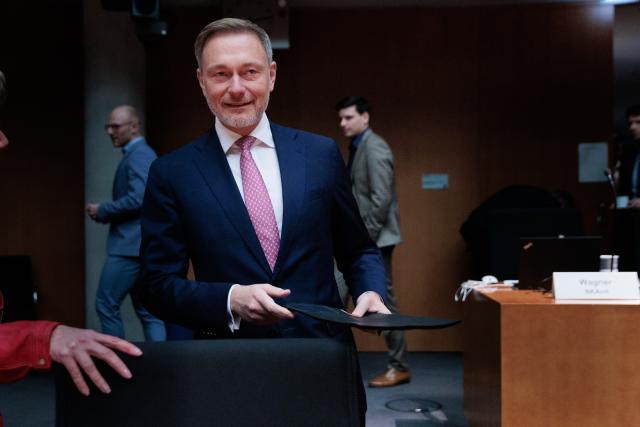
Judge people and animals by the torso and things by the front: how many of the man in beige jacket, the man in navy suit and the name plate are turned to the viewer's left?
1

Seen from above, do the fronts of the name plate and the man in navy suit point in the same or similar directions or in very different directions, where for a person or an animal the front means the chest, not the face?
same or similar directions

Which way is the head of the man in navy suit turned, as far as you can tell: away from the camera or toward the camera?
toward the camera

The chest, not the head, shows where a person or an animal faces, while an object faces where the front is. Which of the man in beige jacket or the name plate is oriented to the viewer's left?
the man in beige jacket

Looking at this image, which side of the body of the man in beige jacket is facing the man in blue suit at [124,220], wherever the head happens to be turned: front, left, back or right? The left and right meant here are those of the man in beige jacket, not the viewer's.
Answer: front

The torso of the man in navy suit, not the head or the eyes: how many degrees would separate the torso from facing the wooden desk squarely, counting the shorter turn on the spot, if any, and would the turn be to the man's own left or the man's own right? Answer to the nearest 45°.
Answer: approximately 135° to the man's own left

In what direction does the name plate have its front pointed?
toward the camera

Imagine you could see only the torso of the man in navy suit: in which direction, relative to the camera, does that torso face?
toward the camera

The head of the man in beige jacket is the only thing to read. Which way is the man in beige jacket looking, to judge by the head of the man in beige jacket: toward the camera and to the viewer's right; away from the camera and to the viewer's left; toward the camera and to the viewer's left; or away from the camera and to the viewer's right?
toward the camera and to the viewer's left
